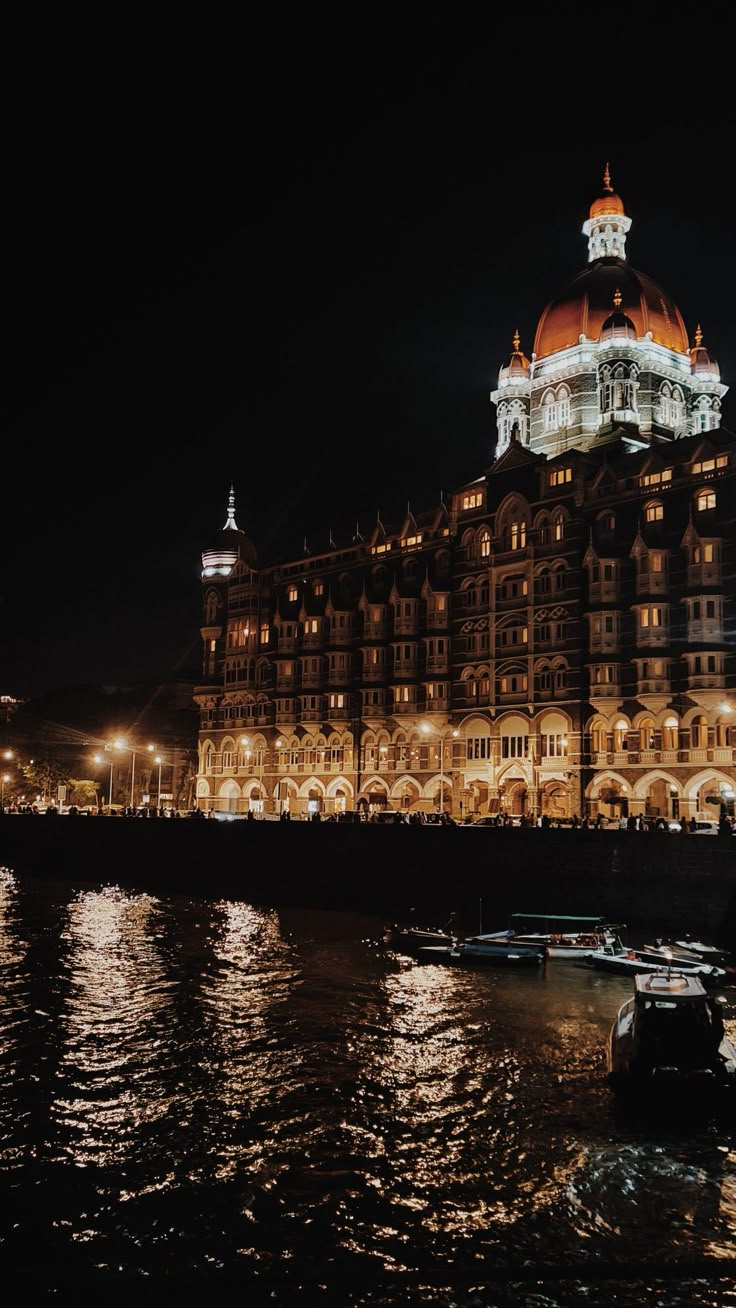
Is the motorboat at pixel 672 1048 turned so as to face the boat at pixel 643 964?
yes

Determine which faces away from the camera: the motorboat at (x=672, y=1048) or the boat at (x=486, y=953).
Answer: the motorboat

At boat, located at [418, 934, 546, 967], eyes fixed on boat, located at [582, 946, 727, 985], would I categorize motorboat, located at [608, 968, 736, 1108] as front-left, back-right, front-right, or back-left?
front-right

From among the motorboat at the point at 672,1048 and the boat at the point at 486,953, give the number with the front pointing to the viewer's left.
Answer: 1

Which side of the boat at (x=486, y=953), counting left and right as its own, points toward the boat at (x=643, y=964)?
back

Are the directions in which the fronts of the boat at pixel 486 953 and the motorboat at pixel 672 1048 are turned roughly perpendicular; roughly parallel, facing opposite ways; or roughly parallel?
roughly perpendicular

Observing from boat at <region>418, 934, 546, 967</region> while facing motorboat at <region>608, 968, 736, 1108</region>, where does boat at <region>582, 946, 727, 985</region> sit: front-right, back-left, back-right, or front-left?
front-left

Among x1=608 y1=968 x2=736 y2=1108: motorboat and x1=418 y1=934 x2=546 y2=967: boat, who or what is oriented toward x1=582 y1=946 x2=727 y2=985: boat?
the motorboat

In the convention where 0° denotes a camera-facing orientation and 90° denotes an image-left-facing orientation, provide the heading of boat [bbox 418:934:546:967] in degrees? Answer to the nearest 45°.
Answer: approximately 90°

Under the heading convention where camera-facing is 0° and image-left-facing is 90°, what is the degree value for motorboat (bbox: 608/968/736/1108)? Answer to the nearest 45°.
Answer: approximately 180°

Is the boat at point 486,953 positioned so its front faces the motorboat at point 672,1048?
no
